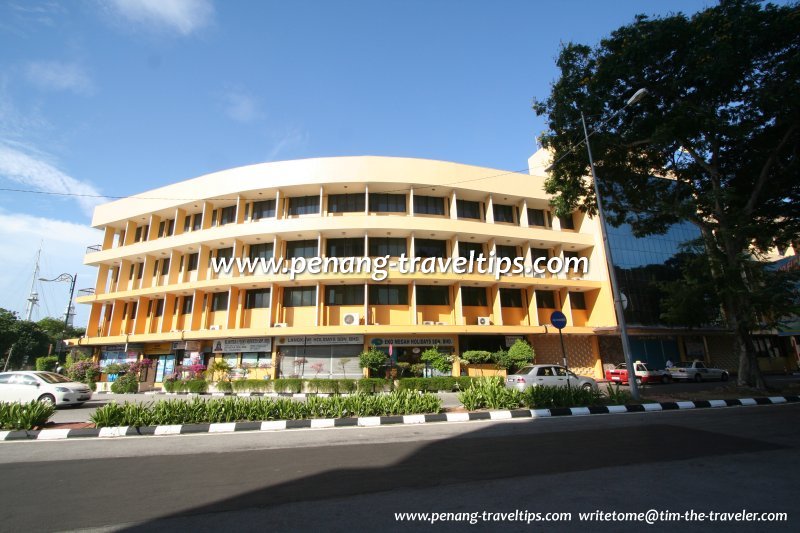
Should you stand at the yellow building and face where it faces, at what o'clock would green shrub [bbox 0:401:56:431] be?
The green shrub is roughly at 1 o'clock from the yellow building.

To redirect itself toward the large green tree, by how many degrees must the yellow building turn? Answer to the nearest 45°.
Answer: approximately 45° to its left

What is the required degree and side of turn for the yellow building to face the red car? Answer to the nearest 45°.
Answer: approximately 90° to its left

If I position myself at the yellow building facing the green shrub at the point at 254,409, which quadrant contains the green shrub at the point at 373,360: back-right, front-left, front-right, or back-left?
front-left

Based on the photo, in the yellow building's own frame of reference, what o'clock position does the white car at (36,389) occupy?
The white car is roughly at 2 o'clock from the yellow building.

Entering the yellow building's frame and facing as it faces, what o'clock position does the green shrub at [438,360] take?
The green shrub is roughly at 10 o'clock from the yellow building.

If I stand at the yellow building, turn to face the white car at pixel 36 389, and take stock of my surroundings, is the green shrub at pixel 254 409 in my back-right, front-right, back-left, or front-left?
front-left

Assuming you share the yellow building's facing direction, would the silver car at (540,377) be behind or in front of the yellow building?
in front

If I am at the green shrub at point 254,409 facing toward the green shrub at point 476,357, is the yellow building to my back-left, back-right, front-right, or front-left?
front-left

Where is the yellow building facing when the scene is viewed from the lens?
facing the viewer

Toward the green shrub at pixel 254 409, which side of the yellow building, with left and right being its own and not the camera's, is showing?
front
